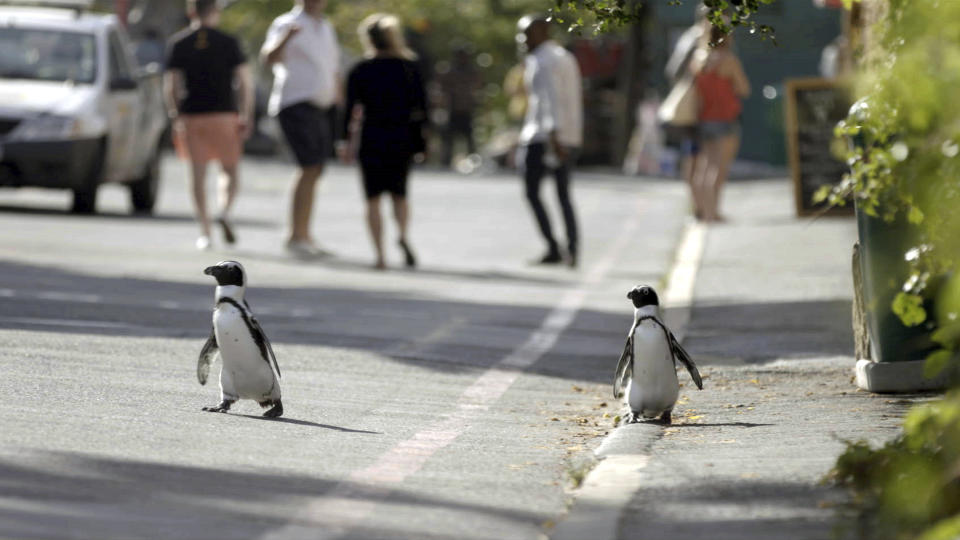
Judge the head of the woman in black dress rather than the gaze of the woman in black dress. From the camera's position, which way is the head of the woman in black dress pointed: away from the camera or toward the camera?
away from the camera

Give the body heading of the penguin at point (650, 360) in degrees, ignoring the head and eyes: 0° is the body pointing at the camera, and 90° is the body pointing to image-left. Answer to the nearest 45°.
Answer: approximately 0°

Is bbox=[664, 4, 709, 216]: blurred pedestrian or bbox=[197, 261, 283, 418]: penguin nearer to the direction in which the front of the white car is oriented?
the penguin

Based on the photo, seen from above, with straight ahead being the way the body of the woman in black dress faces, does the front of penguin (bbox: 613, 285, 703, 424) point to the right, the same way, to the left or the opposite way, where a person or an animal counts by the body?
the opposite way

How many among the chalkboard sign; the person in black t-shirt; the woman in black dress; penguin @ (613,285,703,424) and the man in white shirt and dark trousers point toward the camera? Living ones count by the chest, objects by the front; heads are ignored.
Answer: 2

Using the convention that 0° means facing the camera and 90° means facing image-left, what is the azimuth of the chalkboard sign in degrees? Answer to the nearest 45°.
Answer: approximately 0°

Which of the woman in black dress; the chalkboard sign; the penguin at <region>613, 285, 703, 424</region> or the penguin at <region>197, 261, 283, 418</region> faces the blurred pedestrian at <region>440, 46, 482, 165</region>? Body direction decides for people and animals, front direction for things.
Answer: the woman in black dress
